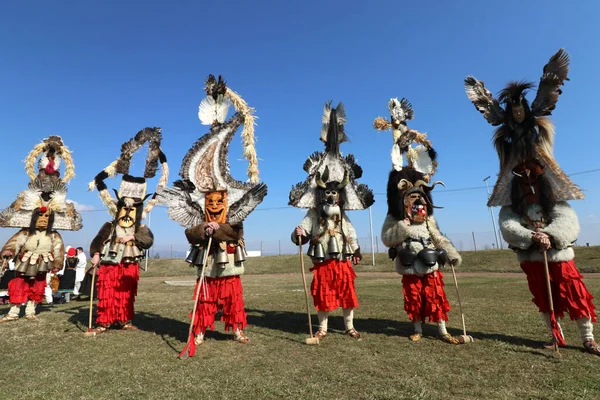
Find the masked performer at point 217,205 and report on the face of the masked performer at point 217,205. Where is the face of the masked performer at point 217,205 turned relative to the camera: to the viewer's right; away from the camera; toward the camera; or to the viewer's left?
toward the camera

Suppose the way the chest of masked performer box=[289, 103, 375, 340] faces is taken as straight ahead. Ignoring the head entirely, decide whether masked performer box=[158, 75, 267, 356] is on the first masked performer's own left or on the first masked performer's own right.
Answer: on the first masked performer's own right

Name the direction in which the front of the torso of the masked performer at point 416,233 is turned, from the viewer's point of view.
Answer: toward the camera

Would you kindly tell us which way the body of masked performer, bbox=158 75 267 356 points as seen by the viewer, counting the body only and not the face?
toward the camera

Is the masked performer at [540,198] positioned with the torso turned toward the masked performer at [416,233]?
no

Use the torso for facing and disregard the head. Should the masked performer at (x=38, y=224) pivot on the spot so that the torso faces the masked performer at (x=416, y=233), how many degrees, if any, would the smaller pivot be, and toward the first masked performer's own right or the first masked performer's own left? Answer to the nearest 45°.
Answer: approximately 45° to the first masked performer's own left

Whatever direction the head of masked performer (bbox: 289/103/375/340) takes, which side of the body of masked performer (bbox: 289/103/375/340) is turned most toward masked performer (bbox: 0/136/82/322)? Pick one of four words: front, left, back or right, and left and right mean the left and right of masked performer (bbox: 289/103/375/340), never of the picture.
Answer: right

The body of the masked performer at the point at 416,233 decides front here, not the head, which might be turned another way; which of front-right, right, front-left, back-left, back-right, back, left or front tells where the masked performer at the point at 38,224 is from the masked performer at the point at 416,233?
right

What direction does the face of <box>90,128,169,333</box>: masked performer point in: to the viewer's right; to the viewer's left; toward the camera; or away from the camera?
toward the camera

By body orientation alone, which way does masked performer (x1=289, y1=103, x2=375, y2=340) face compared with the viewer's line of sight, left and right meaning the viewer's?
facing the viewer

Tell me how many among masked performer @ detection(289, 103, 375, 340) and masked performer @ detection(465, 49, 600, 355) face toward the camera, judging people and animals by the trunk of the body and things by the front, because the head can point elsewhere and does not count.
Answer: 2

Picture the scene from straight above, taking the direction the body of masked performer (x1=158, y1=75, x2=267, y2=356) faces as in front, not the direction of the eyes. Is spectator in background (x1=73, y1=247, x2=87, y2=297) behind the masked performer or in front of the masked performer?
behind

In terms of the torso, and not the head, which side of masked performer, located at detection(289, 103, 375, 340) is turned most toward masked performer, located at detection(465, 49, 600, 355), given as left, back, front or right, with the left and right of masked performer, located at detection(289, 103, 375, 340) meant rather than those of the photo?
left

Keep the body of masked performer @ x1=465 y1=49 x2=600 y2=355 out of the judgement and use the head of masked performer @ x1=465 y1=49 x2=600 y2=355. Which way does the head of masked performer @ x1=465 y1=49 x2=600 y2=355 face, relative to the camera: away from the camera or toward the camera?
toward the camera

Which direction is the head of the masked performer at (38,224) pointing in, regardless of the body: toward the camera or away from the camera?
toward the camera

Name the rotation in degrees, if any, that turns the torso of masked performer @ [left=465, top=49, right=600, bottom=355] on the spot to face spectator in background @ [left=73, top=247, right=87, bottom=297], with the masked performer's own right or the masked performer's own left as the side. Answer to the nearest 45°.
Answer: approximately 90° to the masked performer's own right

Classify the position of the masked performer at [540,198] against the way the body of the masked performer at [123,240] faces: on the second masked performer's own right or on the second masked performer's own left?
on the second masked performer's own left
